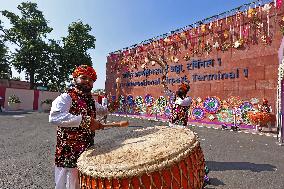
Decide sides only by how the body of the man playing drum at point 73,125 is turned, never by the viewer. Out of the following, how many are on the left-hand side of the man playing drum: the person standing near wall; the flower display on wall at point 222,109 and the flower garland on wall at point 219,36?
3

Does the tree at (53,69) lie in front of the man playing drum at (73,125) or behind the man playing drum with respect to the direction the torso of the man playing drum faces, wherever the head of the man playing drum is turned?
behind

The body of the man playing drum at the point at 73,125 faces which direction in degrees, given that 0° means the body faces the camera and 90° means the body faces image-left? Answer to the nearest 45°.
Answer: approximately 315°

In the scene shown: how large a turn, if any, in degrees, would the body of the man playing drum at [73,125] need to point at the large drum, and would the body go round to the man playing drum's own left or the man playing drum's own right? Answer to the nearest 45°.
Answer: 0° — they already face it

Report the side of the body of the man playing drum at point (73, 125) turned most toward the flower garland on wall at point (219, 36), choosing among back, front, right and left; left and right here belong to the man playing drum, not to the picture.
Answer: left

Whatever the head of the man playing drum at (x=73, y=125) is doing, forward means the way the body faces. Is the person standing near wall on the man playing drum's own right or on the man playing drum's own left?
on the man playing drum's own left

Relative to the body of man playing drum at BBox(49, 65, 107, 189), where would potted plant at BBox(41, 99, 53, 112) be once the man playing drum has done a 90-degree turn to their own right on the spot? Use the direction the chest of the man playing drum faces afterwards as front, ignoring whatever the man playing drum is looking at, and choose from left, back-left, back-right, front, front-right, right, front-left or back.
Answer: back-right

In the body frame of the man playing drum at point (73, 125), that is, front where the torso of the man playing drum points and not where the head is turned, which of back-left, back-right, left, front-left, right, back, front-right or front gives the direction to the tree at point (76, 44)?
back-left
